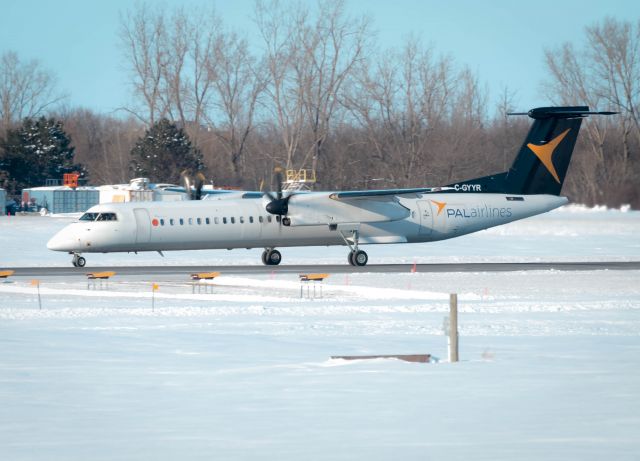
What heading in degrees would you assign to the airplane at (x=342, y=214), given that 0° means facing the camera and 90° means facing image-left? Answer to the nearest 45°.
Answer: approximately 45°
